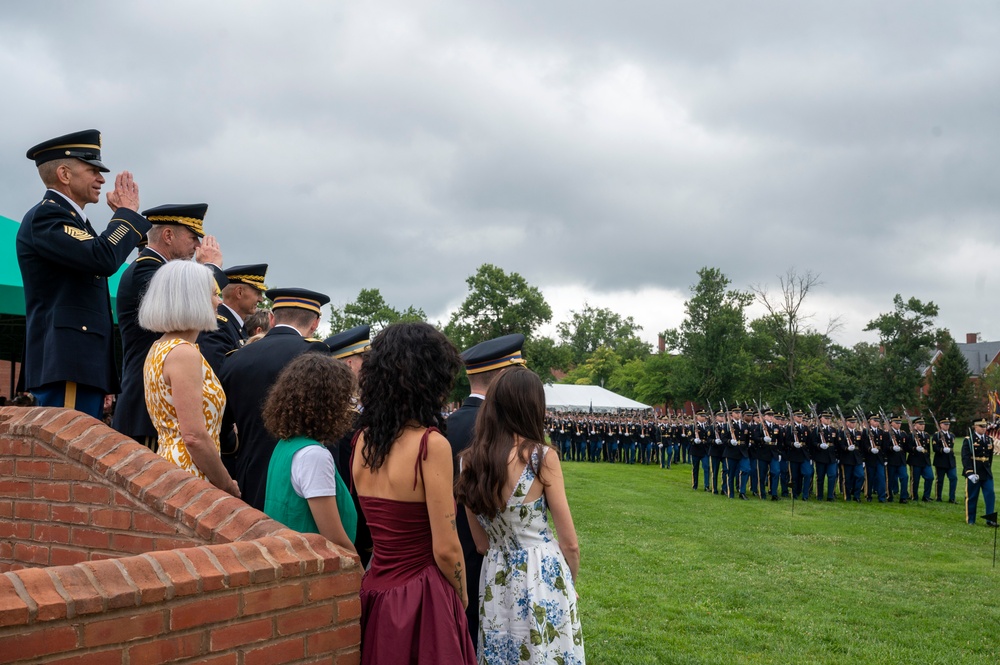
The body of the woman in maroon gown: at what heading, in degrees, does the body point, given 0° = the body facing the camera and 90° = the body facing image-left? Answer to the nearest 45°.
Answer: approximately 225°

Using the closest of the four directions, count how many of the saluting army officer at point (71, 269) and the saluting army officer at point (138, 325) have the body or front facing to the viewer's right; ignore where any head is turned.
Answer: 2

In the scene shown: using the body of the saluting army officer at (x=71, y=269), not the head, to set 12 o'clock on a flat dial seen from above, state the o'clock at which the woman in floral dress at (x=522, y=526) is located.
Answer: The woman in floral dress is roughly at 1 o'clock from the saluting army officer.

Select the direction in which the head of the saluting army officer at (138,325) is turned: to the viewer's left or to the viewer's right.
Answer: to the viewer's right

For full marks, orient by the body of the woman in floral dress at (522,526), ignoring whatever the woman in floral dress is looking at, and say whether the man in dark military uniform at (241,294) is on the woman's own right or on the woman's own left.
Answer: on the woman's own left

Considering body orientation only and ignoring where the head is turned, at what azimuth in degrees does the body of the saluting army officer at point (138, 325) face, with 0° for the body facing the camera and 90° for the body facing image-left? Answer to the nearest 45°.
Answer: approximately 270°

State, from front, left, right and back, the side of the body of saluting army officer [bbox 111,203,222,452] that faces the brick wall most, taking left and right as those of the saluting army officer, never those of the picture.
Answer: right

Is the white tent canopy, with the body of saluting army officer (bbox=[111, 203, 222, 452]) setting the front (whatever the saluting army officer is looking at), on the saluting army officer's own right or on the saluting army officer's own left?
on the saluting army officer's own left

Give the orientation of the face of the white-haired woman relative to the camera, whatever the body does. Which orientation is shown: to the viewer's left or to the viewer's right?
to the viewer's right
